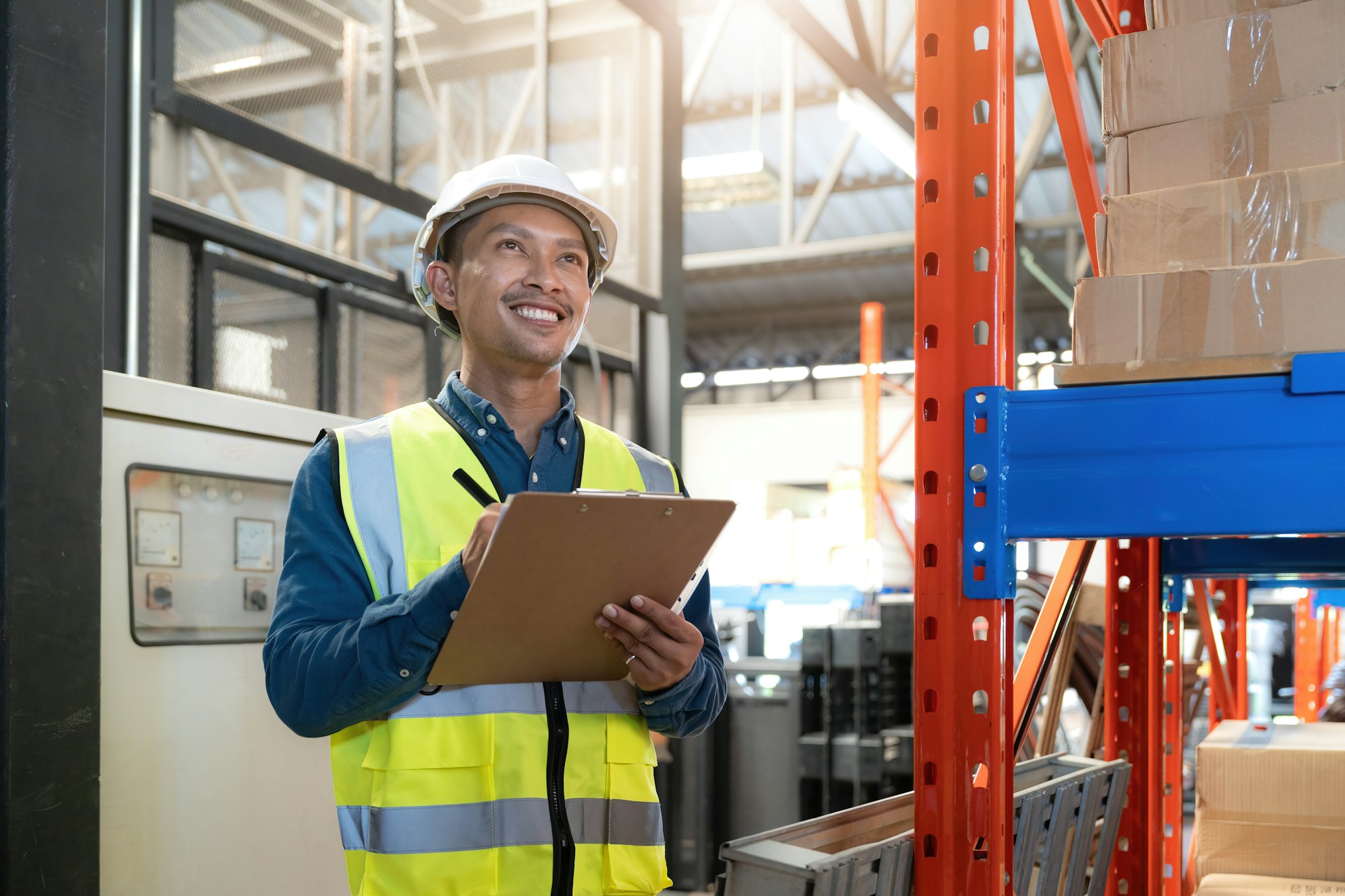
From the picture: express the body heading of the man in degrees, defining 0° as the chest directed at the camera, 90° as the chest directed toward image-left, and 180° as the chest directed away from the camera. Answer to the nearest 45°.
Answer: approximately 315°

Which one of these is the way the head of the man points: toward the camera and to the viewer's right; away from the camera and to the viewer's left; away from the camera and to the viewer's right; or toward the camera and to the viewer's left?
toward the camera and to the viewer's right

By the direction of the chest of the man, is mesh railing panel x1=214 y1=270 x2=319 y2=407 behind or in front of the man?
behind

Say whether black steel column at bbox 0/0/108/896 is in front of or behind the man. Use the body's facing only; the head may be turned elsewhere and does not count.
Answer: behind

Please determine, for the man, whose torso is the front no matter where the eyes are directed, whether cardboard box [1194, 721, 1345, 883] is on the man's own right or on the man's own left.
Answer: on the man's own left

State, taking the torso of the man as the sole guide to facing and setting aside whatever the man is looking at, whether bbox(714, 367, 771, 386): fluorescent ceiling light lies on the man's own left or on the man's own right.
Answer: on the man's own left

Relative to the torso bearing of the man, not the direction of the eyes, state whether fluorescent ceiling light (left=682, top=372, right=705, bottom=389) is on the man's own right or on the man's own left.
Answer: on the man's own left

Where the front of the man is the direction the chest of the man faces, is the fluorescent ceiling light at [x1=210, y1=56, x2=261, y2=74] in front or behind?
behind

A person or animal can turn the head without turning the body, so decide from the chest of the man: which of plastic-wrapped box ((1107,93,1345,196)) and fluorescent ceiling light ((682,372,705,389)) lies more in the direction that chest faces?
the plastic-wrapped box

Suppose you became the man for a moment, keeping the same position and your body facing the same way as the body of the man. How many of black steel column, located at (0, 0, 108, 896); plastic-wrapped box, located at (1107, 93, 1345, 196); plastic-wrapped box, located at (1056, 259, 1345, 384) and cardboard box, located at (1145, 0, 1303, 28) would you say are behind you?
1
